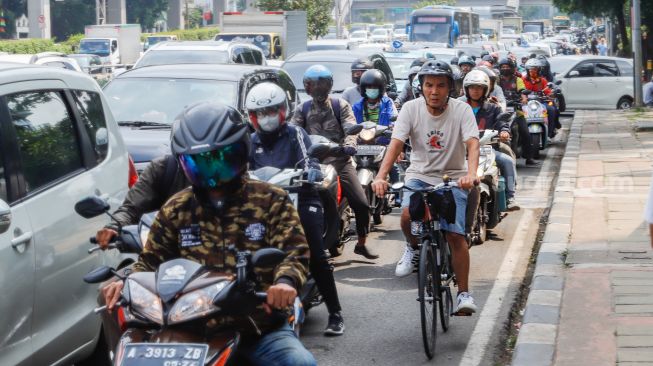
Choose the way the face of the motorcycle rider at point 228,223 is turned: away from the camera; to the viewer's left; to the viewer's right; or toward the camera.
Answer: toward the camera

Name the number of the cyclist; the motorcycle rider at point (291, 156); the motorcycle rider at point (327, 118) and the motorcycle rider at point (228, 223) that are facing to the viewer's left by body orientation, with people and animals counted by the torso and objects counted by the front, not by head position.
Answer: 0

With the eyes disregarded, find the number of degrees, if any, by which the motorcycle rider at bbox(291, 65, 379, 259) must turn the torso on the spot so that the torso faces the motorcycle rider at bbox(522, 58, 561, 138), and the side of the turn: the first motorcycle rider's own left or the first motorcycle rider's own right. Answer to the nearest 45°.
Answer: approximately 180°

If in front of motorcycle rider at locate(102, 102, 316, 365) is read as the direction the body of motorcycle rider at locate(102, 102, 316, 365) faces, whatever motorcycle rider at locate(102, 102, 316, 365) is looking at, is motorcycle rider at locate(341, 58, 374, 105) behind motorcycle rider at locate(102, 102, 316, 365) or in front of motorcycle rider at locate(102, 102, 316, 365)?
behind

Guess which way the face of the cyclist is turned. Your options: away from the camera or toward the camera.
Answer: toward the camera

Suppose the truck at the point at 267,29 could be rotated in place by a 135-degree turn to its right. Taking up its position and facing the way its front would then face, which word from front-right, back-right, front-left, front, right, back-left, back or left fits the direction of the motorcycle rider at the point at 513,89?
back

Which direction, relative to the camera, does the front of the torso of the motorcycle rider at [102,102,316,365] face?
toward the camera

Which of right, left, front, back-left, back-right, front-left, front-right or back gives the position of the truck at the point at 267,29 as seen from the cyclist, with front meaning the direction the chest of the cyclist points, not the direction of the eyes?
back

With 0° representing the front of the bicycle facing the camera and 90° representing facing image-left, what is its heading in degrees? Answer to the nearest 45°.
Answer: approximately 0°

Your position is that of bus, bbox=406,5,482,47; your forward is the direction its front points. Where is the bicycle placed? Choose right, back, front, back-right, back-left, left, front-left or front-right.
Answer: front-left

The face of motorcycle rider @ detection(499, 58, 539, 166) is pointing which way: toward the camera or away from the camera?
toward the camera

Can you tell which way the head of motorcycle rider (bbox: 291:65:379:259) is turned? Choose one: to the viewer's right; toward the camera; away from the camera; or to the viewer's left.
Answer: toward the camera

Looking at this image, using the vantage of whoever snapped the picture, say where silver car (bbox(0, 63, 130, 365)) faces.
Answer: facing the viewer and to the left of the viewer

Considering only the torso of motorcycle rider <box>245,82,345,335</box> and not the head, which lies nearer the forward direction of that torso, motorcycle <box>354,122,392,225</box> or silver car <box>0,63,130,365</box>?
the silver car

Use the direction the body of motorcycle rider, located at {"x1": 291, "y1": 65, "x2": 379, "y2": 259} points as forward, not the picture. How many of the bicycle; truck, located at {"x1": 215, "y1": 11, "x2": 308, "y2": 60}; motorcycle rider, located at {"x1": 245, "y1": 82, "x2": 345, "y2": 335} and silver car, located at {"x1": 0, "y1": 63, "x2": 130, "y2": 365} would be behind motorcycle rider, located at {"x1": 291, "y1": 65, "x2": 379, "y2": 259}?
1
